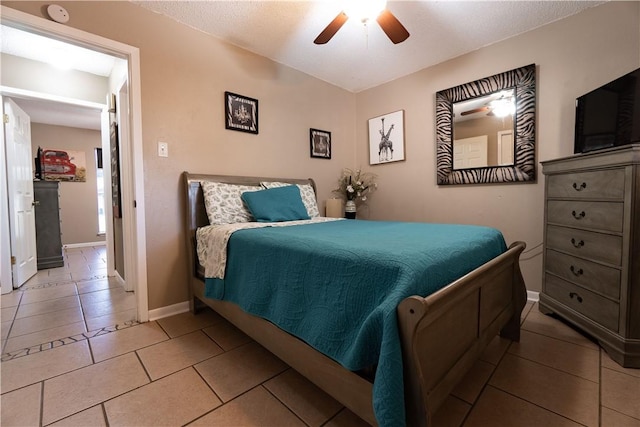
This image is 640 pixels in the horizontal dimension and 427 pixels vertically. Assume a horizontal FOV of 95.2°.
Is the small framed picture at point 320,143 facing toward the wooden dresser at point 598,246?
yes

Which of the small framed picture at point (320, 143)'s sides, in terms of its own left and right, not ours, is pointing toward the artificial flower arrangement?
left

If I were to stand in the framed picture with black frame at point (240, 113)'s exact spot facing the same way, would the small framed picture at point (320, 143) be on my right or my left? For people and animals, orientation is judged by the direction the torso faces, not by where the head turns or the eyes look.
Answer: on my left

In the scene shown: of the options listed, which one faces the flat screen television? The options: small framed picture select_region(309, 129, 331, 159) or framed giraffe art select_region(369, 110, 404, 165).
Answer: the small framed picture

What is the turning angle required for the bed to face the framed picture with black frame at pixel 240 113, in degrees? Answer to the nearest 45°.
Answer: approximately 180°

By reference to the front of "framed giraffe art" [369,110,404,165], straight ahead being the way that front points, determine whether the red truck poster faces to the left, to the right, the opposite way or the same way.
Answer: to the left

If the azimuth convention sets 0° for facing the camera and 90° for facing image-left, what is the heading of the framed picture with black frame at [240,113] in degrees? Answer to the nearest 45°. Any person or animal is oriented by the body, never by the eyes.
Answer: approximately 315°

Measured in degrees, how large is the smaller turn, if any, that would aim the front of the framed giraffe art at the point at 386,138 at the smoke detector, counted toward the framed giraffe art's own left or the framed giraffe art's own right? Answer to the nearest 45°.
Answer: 0° — it already faces it

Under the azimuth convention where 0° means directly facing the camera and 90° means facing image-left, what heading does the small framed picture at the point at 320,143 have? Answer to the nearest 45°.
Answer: approximately 315°

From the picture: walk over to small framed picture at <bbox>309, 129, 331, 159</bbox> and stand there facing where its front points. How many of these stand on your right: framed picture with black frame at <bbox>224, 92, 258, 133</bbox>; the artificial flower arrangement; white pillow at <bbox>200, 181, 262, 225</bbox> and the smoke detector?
3

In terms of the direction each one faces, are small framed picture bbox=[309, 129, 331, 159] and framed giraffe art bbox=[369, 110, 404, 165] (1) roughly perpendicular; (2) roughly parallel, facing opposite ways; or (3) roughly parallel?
roughly perpendicular
